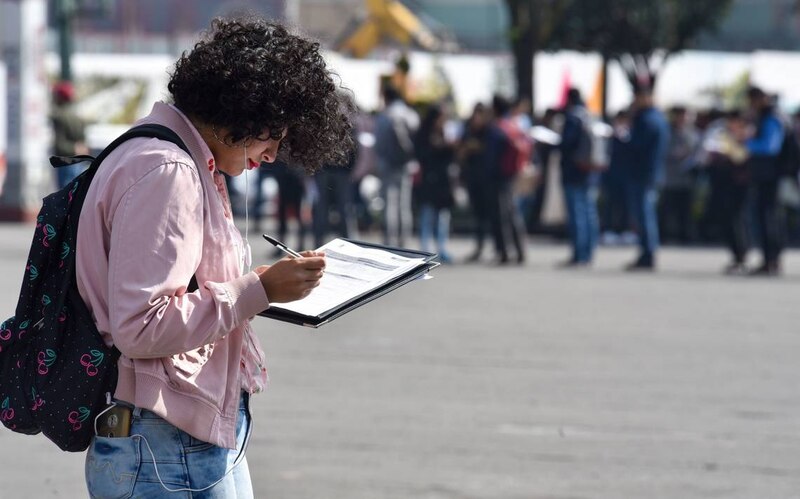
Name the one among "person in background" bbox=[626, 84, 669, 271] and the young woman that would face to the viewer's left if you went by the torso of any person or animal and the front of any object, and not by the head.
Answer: the person in background

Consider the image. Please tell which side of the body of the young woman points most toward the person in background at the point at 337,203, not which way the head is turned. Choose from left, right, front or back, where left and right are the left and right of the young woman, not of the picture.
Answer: left

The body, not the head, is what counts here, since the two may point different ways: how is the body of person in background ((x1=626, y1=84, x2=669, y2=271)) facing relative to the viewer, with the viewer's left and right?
facing to the left of the viewer

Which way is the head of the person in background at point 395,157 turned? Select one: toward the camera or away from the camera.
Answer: away from the camera

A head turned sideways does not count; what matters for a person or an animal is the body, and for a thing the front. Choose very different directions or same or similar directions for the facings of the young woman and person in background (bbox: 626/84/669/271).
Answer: very different directions

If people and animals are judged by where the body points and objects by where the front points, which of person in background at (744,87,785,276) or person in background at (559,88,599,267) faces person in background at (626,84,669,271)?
person in background at (744,87,785,276)

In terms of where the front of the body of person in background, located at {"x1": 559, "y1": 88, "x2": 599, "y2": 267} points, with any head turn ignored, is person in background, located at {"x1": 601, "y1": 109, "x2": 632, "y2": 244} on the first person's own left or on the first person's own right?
on the first person's own right

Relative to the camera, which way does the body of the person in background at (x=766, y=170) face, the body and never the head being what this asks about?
to the viewer's left
